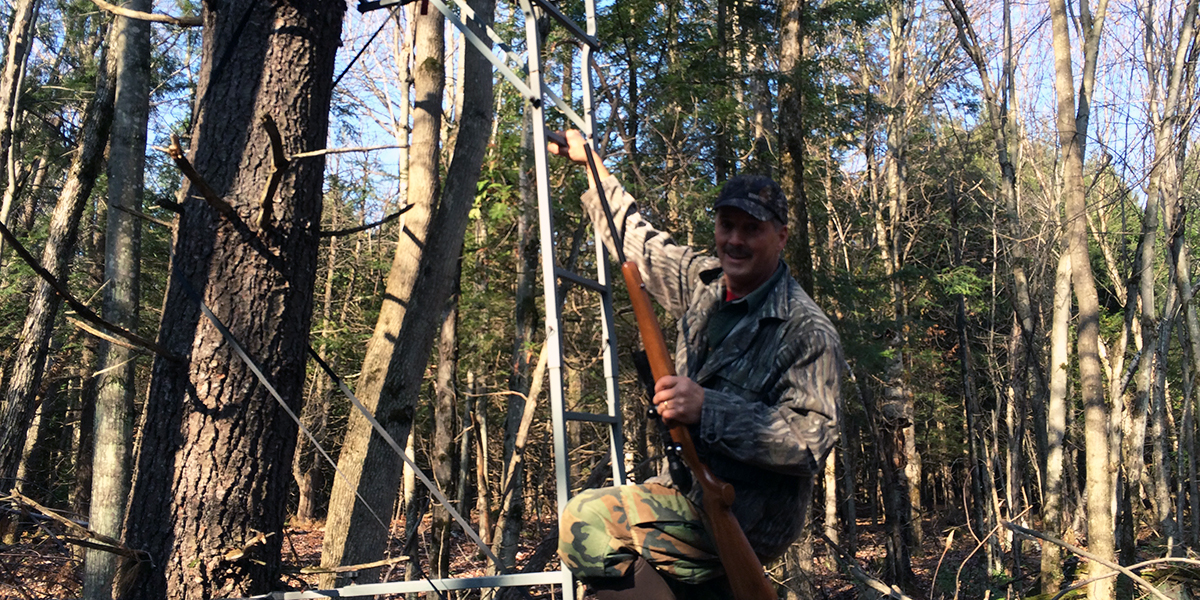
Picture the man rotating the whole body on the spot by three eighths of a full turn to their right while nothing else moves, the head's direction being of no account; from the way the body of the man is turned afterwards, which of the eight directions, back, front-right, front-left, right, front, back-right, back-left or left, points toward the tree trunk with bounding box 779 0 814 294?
front

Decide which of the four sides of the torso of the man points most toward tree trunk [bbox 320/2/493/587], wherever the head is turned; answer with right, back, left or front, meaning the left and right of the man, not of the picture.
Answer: right

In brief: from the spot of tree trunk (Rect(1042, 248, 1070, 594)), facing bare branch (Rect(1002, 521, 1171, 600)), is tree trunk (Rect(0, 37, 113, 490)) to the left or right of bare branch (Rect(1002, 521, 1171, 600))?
right

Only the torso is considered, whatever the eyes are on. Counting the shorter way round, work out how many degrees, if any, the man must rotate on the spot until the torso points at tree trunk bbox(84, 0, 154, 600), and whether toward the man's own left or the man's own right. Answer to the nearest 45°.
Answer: approximately 90° to the man's own right

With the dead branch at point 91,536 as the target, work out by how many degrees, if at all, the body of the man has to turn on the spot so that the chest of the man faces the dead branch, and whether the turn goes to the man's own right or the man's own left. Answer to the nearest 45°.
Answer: approximately 45° to the man's own right

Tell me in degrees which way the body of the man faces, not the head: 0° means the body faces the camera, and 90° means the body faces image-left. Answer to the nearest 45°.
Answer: approximately 45°

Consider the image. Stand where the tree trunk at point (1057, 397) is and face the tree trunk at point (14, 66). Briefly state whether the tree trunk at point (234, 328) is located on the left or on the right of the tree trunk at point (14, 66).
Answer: left

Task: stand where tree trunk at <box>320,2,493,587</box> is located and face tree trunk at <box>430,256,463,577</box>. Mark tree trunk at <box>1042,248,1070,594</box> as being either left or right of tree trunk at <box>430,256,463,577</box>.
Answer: right
